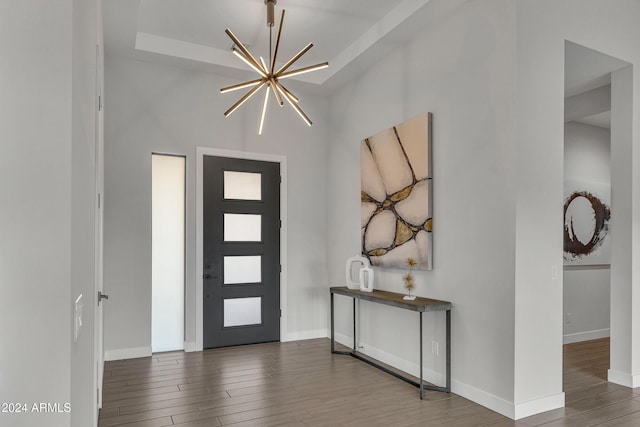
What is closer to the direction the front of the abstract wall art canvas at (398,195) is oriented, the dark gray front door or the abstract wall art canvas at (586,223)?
the dark gray front door

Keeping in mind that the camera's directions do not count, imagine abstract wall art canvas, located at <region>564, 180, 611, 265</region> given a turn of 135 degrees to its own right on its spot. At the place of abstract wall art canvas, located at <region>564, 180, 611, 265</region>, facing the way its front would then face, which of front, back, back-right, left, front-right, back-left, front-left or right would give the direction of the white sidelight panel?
front-left

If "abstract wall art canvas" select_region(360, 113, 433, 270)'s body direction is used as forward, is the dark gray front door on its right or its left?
on its right

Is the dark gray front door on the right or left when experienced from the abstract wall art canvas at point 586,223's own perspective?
on its right

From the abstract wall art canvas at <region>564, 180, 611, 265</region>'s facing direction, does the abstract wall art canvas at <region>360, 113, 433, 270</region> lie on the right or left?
on its right

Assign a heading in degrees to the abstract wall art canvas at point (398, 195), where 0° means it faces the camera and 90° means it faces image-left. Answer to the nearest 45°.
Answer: approximately 45°

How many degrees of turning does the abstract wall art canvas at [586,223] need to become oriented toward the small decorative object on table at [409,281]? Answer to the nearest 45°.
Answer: approximately 90° to its right

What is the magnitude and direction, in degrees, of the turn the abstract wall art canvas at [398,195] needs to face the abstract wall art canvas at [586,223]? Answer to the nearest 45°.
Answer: approximately 180°

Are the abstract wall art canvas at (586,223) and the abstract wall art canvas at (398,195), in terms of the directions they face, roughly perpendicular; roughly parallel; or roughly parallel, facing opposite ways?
roughly perpendicular

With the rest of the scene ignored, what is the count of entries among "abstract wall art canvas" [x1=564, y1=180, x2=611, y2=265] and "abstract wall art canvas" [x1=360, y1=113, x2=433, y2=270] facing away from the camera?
0

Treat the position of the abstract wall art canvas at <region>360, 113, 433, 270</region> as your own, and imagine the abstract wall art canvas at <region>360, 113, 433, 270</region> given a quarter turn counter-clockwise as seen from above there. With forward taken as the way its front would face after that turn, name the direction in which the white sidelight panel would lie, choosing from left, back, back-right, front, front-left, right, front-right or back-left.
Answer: back-right
